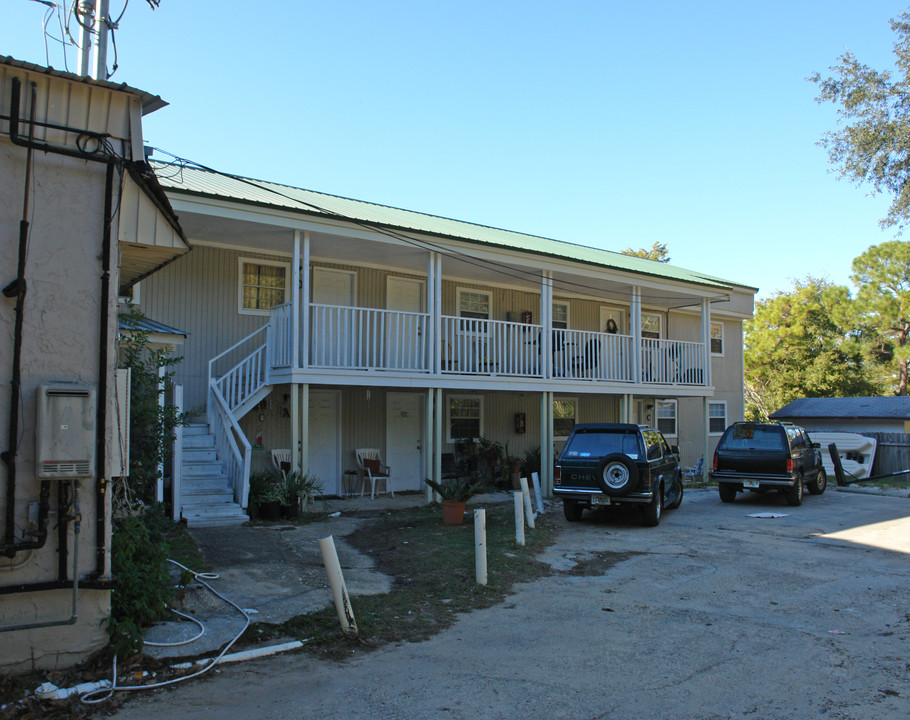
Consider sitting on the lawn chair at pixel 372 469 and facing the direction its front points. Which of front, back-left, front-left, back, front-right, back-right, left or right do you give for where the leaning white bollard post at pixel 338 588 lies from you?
front-right

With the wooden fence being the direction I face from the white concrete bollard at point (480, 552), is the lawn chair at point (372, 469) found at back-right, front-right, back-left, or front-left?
front-left

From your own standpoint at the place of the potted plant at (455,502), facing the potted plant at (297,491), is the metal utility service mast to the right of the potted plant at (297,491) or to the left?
left

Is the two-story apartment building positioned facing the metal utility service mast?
no

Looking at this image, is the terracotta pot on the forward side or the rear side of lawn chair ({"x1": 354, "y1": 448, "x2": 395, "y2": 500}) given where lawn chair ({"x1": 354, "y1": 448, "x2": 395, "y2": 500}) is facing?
on the forward side

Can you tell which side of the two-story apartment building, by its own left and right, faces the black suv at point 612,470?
front

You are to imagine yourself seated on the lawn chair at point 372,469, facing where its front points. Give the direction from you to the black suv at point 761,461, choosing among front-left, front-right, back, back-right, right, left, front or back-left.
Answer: front-left

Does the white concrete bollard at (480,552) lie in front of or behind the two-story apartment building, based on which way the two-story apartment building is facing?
in front

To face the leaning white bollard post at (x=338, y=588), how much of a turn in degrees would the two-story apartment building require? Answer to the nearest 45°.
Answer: approximately 45° to its right

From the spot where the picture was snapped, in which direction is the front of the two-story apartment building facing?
facing the viewer and to the right of the viewer
